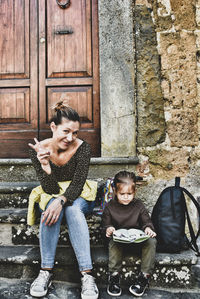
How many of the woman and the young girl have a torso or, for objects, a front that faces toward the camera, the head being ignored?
2

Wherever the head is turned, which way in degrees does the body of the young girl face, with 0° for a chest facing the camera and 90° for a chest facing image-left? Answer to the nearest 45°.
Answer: approximately 0°

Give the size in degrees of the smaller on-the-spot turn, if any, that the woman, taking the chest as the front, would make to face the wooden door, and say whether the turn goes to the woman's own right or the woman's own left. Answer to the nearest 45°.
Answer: approximately 180°

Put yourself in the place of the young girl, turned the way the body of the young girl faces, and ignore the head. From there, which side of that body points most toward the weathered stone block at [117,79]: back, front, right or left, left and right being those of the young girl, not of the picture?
back
